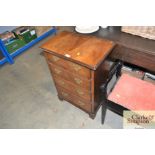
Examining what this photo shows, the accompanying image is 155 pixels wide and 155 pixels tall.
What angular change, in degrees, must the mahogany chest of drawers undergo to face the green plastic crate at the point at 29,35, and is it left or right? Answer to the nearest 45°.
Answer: approximately 90° to its right

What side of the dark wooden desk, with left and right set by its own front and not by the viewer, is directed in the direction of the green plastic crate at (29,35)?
right

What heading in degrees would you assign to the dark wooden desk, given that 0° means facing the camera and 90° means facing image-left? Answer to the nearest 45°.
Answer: approximately 45°

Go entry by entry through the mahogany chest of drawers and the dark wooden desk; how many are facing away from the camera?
0

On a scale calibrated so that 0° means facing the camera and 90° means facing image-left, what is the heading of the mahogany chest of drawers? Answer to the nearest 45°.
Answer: approximately 45°

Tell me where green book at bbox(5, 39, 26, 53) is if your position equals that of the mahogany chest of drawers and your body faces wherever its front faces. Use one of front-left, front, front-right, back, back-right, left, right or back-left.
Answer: right

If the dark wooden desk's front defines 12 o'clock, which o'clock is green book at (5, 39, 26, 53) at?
The green book is roughly at 2 o'clock from the dark wooden desk.

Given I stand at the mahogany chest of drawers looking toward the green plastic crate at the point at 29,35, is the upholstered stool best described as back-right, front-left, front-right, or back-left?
back-right

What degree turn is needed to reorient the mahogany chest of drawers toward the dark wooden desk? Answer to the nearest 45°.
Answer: approximately 135° to its left
